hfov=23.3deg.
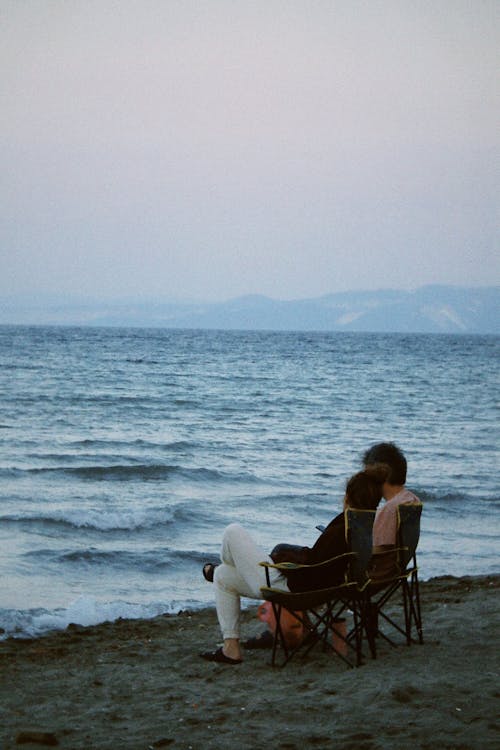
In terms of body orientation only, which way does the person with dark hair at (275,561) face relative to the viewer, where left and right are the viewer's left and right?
facing to the left of the viewer

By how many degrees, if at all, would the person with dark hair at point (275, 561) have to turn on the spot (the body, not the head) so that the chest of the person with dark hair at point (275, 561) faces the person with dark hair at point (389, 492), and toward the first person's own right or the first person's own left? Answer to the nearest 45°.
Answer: approximately 135° to the first person's own right
